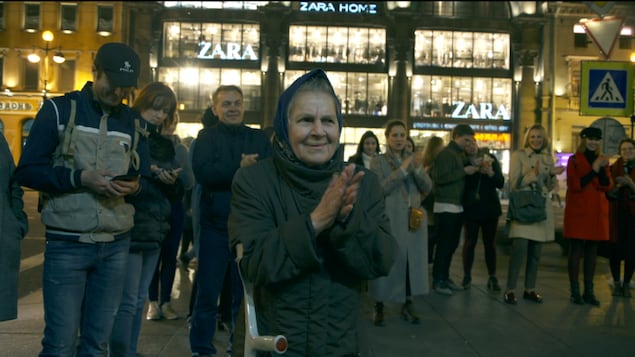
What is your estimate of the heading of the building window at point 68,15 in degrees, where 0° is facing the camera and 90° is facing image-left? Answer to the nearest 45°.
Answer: approximately 0°

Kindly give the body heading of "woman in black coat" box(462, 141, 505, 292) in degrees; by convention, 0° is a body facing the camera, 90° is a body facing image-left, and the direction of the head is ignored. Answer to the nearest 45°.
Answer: approximately 0°

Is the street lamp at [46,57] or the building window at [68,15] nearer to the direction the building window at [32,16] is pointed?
the street lamp

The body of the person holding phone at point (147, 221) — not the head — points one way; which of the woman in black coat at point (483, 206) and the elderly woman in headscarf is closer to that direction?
the elderly woman in headscarf
